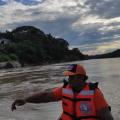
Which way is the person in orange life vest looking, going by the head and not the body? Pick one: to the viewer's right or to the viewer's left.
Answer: to the viewer's left

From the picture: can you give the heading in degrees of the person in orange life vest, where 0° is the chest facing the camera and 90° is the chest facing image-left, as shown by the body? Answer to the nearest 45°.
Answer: approximately 45°
